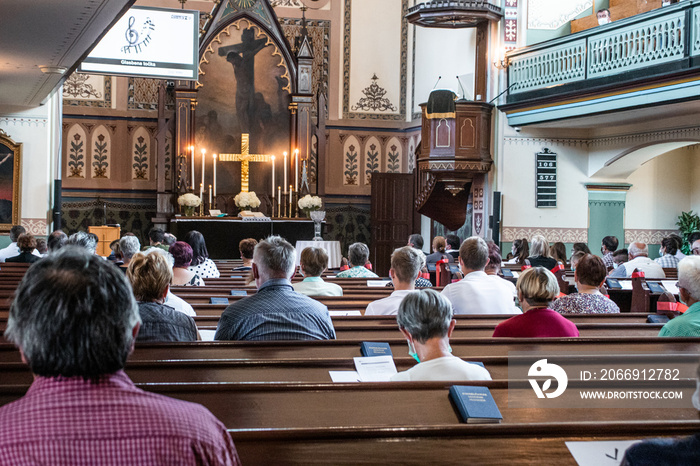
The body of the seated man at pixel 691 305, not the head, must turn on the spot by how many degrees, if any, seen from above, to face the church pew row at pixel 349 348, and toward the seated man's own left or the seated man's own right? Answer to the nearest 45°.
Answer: approximately 90° to the seated man's own left

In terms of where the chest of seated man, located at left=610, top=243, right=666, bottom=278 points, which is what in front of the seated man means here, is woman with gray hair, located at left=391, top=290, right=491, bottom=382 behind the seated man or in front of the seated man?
behind

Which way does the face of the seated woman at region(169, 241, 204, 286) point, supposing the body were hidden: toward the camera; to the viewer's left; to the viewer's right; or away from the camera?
away from the camera

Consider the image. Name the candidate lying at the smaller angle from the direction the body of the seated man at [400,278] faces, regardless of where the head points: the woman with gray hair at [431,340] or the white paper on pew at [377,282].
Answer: the white paper on pew

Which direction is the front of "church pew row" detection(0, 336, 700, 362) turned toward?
away from the camera

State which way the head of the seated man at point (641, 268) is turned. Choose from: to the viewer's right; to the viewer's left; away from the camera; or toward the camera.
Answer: away from the camera

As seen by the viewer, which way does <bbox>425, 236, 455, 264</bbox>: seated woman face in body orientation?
away from the camera

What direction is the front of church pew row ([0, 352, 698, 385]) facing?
away from the camera

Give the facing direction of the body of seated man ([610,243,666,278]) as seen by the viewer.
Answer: away from the camera

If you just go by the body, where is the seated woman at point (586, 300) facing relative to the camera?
away from the camera

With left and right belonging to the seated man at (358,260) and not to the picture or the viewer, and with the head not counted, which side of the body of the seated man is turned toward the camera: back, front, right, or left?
back

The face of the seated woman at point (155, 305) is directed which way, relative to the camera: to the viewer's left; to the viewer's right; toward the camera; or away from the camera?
away from the camera

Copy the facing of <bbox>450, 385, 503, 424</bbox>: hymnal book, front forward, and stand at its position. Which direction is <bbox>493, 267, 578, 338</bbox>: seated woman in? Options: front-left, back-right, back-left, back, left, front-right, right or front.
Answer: back

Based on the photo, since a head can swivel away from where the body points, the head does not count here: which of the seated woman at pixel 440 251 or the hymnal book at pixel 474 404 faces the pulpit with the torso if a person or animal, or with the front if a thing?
the seated woman
